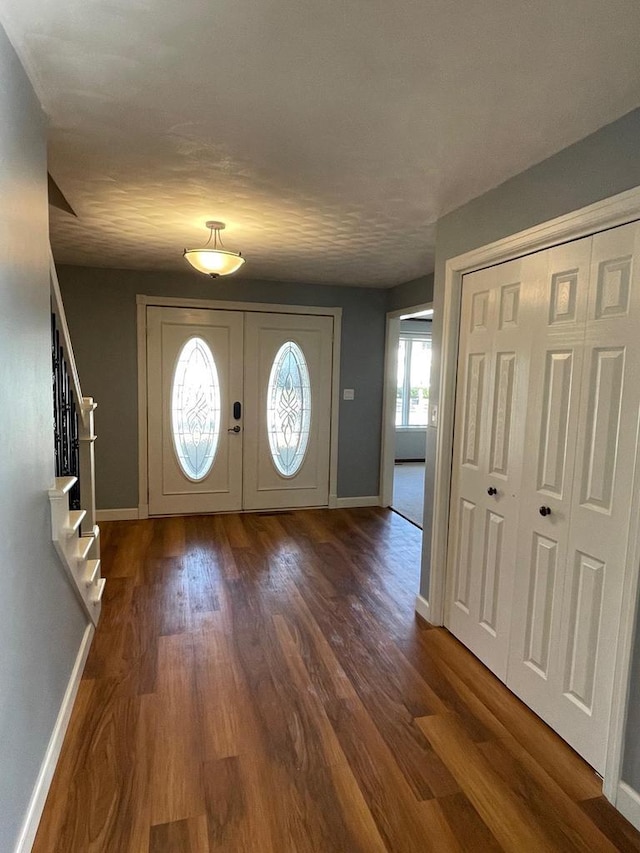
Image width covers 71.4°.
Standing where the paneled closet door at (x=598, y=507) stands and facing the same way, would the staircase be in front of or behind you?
in front

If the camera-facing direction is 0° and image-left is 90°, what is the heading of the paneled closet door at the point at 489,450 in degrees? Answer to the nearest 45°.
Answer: approximately 45°

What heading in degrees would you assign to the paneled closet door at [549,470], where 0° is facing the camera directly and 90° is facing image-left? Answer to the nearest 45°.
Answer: approximately 45°

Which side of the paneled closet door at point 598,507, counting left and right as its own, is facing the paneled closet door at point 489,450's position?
right

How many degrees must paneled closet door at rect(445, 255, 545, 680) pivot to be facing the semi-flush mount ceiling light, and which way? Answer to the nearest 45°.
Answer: approximately 45° to its right

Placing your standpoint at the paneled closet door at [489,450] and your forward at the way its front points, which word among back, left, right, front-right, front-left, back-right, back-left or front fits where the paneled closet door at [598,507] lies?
left

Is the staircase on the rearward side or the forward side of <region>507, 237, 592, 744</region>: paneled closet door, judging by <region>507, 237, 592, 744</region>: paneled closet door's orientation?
on the forward side

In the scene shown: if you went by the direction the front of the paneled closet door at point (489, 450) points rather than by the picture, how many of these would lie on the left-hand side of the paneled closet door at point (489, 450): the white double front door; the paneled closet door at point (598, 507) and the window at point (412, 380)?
1

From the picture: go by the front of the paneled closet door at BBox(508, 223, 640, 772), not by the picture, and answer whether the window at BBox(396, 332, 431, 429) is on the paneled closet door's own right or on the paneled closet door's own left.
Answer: on the paneled closet door's own right

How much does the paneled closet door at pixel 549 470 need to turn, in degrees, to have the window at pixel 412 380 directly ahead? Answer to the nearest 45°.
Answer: approximately 135° to its right
